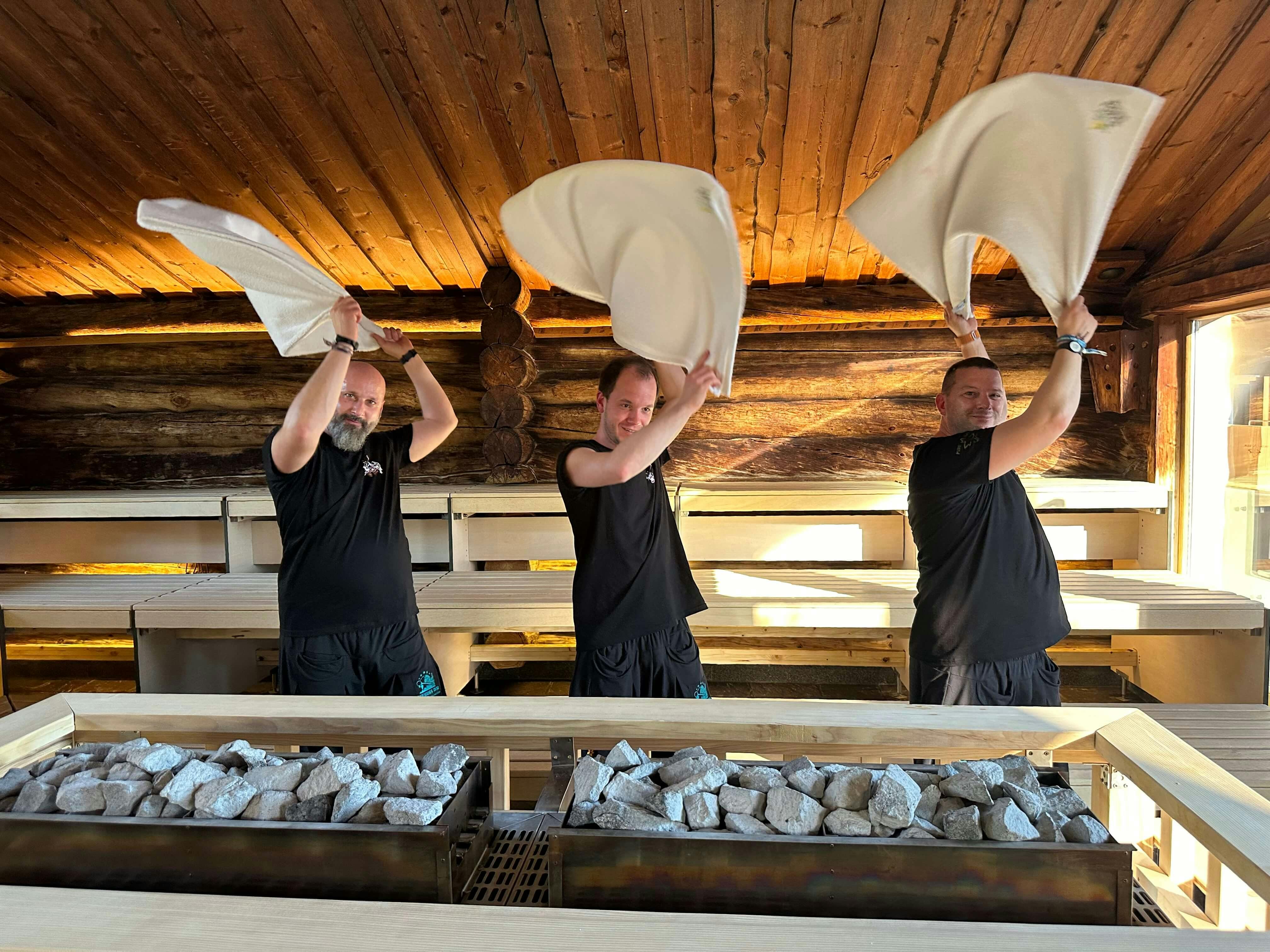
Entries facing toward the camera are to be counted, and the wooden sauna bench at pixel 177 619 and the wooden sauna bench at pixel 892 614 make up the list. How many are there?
2

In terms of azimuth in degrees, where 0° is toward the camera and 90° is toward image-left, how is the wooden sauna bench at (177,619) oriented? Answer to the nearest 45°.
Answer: approximately 0°

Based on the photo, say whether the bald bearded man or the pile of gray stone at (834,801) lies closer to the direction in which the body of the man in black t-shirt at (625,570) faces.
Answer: the pile of gray stone

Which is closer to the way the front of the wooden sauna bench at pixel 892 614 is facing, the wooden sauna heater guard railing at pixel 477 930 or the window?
the wooden sauna heater guard railing

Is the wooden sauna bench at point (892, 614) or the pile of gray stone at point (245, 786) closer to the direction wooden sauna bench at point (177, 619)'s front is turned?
the pile of gray stone

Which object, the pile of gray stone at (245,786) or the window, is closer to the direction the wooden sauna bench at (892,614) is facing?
the pile of gray stone

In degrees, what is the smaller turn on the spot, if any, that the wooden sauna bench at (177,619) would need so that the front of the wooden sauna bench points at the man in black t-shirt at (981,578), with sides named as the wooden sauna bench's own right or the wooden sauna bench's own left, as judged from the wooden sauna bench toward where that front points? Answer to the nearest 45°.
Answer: approximately 45° to the wooden sauna bench's own left

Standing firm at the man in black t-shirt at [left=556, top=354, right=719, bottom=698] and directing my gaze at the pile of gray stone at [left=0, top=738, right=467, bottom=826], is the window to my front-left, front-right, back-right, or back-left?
back-left

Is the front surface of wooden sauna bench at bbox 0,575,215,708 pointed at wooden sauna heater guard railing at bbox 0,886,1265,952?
yes

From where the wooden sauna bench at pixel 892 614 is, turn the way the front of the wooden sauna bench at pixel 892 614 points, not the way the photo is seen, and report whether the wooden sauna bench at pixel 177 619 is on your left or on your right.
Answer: on your right
